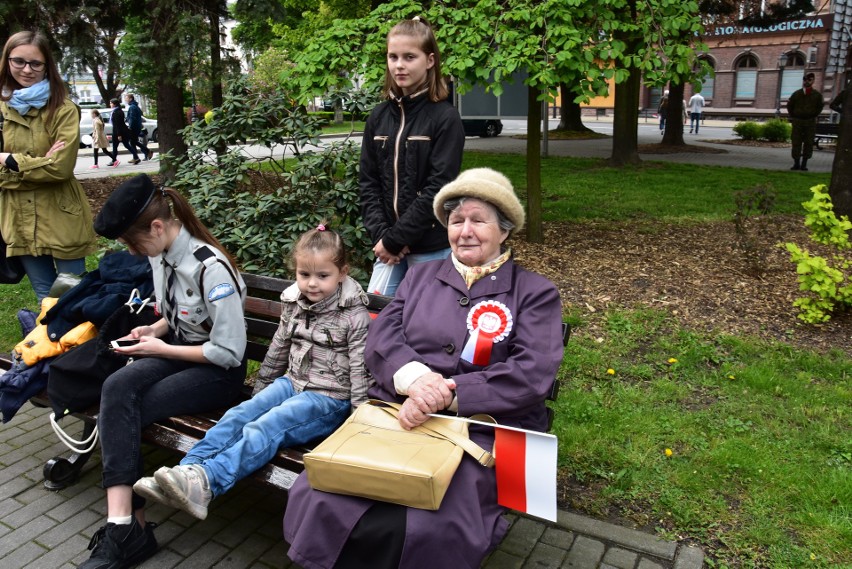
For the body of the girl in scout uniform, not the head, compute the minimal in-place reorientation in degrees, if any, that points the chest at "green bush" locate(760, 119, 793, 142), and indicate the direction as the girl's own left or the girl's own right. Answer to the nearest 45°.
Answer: approximately 180°

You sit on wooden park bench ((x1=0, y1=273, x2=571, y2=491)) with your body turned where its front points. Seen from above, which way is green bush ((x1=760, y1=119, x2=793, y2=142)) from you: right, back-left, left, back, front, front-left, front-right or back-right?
back

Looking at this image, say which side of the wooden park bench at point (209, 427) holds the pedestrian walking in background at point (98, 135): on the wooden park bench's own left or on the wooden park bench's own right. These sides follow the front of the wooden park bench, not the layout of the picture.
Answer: on the wooden park bench's own right

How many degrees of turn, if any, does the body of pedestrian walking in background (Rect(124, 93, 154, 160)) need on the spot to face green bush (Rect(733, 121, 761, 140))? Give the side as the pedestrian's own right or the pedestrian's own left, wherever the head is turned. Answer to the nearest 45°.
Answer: approximately 180°

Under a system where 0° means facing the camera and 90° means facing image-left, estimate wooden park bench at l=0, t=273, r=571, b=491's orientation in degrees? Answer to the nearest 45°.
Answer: approximately 45°

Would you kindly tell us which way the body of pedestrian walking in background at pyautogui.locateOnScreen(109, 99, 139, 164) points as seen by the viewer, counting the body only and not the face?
to the viewer's left

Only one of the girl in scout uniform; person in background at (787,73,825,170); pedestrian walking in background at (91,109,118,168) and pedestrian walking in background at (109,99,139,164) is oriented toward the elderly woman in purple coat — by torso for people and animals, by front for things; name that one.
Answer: person in background at (787,73,825,170)

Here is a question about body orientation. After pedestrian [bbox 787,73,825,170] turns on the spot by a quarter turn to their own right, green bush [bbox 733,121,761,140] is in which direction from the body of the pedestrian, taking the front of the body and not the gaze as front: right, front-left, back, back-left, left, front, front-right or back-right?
right
